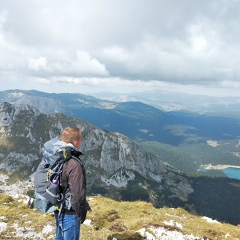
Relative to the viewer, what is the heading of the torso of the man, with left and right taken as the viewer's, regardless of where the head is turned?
facing away from the viewer and to the right of the viewer

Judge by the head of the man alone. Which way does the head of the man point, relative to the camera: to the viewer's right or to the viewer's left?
to the viewer's right
